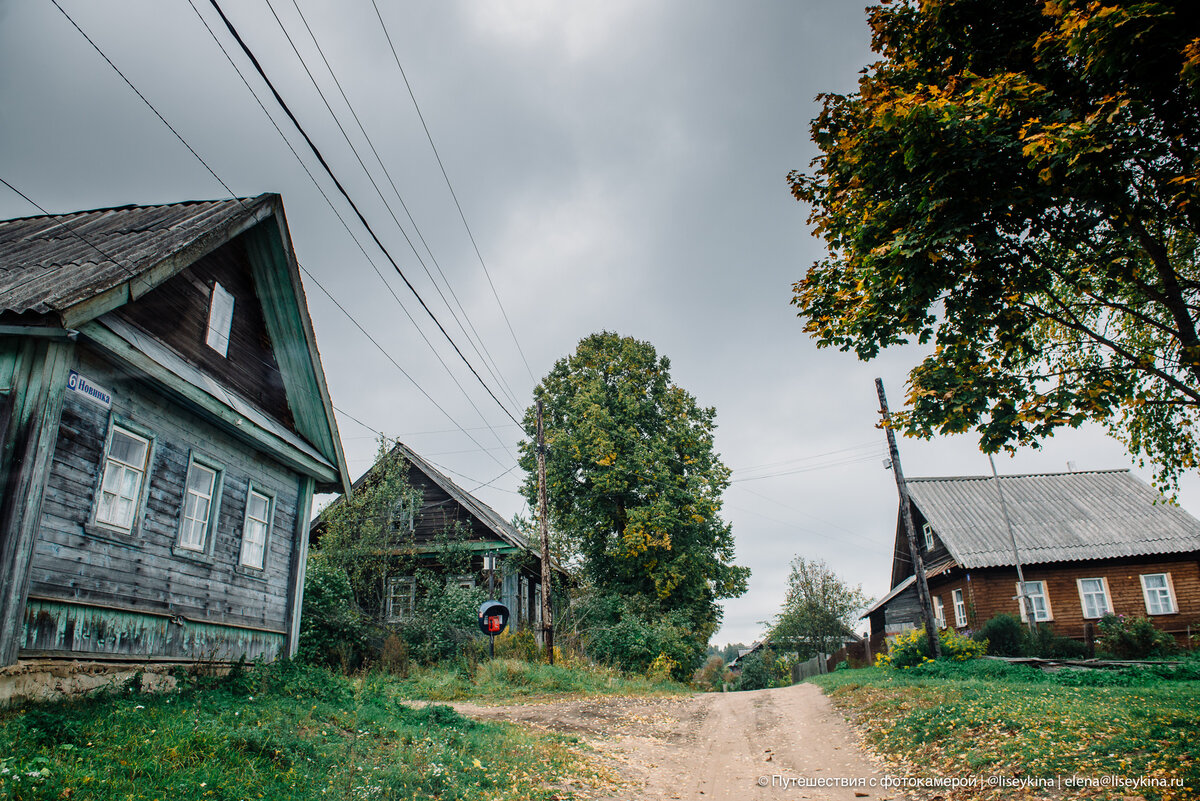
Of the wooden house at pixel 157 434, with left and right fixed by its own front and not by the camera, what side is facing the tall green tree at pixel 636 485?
left

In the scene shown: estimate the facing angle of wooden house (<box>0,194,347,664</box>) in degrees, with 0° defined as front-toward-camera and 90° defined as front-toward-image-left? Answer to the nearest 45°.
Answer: approximately 315°

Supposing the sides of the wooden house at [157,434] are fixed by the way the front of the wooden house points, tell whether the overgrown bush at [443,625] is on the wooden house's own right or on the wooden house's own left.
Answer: on the wooden house's own left

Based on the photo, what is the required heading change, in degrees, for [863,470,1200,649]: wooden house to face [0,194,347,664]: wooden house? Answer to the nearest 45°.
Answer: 0° — it already faces it

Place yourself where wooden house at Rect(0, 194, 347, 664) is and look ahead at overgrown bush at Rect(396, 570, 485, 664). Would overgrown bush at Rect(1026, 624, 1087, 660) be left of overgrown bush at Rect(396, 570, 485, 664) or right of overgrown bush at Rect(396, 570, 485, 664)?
right
